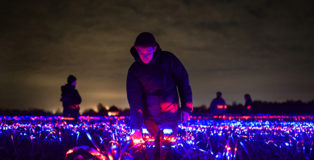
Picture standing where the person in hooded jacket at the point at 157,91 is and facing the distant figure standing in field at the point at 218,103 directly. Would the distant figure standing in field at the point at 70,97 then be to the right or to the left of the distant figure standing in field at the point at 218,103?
left

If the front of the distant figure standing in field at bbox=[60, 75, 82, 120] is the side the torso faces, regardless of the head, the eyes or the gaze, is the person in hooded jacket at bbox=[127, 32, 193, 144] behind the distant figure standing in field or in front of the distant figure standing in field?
in front

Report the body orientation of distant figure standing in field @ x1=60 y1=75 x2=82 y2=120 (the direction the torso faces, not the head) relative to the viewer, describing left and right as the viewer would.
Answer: facing the viewer and to the right of the viewer

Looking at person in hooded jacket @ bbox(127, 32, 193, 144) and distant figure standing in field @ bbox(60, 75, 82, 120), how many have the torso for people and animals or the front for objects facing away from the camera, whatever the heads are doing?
0

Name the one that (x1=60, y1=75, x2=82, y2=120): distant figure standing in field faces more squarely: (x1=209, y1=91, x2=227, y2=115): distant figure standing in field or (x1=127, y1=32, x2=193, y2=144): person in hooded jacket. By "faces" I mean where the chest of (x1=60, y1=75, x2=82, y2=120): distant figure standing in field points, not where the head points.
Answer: the person in hooded jacket

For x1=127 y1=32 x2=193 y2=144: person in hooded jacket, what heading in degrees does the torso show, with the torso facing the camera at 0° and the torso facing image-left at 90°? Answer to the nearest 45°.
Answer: approximately 0°

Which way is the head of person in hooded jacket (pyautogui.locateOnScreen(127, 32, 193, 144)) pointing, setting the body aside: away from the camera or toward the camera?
toward the camera

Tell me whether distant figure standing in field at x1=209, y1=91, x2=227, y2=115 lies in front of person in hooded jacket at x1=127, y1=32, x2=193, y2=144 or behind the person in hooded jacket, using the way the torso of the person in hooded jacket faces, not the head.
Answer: behind
